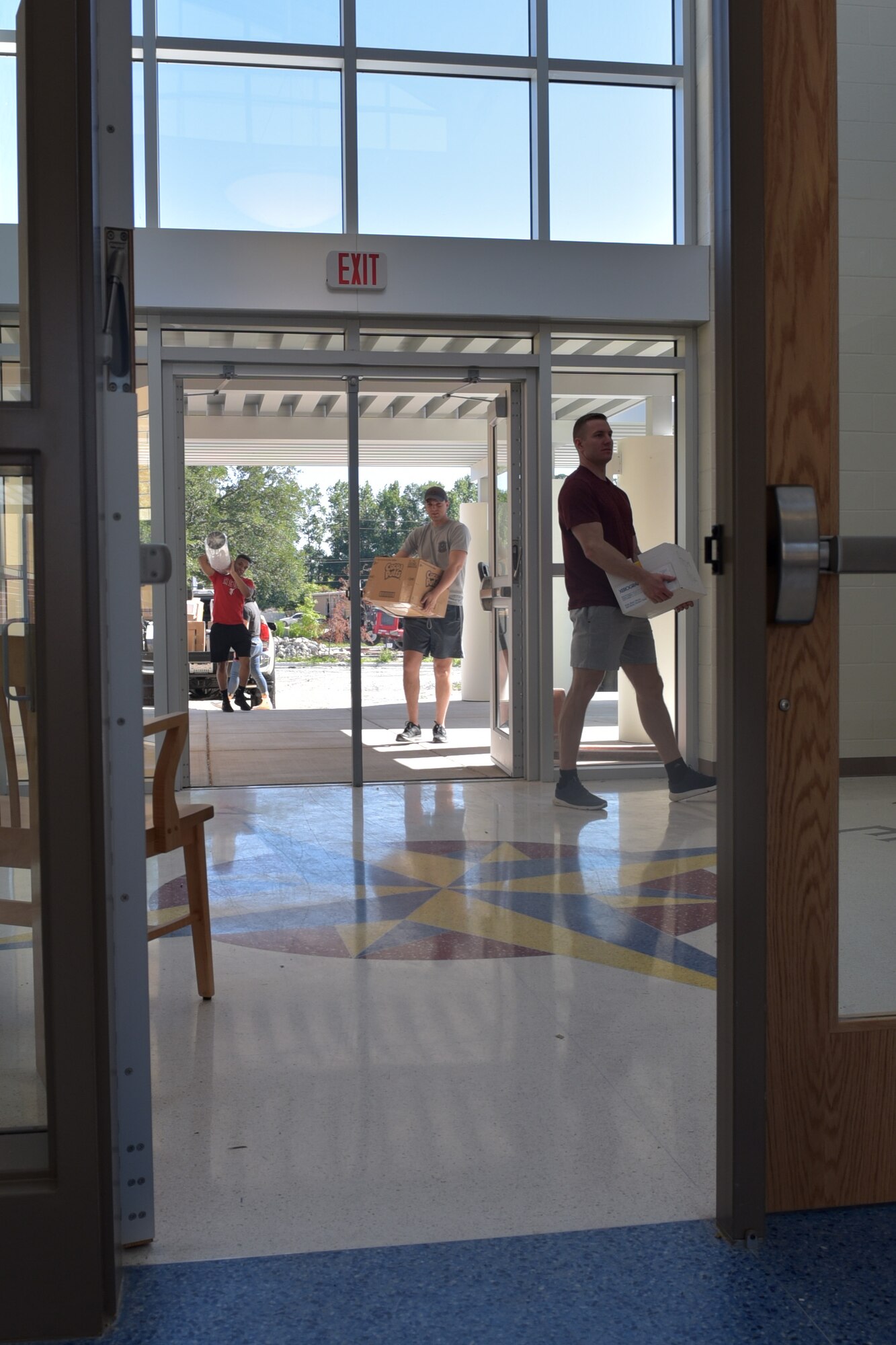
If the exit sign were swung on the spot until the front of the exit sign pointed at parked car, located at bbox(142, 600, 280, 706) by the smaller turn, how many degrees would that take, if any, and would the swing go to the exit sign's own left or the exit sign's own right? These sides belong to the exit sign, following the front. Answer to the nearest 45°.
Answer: approximately 180°

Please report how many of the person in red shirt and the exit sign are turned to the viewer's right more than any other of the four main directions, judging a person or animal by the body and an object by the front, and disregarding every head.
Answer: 0

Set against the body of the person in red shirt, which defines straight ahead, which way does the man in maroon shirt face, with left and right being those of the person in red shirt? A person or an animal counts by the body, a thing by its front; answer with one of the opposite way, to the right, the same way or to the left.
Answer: to the left

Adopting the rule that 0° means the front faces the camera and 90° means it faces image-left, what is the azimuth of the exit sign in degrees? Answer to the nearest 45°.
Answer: approximately 0°

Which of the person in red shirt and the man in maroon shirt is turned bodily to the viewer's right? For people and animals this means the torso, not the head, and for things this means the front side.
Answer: the man in maroon shirt

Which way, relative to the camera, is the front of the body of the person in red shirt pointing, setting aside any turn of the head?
toward the camera

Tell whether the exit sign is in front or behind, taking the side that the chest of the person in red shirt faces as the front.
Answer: in front

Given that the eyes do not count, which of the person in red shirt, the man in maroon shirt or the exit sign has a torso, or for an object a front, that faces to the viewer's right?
the man in maroon shirt

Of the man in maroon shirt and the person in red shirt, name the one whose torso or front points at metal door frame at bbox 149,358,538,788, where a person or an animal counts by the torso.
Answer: the person in red shirt

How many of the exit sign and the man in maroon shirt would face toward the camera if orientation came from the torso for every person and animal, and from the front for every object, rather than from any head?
1

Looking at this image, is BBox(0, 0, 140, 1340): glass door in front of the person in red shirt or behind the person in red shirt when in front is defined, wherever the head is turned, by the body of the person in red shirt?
in front

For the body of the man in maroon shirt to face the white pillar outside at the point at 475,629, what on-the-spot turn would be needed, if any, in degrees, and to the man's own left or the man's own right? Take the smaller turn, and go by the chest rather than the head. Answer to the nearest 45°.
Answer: approximately 90° to the man's own left

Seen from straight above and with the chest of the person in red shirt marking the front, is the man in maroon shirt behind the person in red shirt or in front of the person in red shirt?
in front

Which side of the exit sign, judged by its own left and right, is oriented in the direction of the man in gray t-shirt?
back
